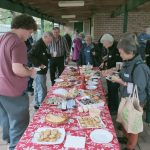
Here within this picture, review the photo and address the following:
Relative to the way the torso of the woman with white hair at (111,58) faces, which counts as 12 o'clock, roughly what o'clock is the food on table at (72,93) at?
The food on table is roughly at 11 o'clock from the woman with white hair.

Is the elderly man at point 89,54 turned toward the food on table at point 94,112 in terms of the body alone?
yes

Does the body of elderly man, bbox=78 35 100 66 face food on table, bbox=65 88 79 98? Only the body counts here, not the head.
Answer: yes

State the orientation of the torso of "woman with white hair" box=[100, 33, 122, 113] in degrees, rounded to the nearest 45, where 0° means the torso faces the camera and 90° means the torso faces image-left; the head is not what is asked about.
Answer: approximately 45°

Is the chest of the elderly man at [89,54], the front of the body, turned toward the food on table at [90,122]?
yes

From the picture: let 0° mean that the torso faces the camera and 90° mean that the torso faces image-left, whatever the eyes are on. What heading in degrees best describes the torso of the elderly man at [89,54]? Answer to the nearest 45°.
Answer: approximately 0°
